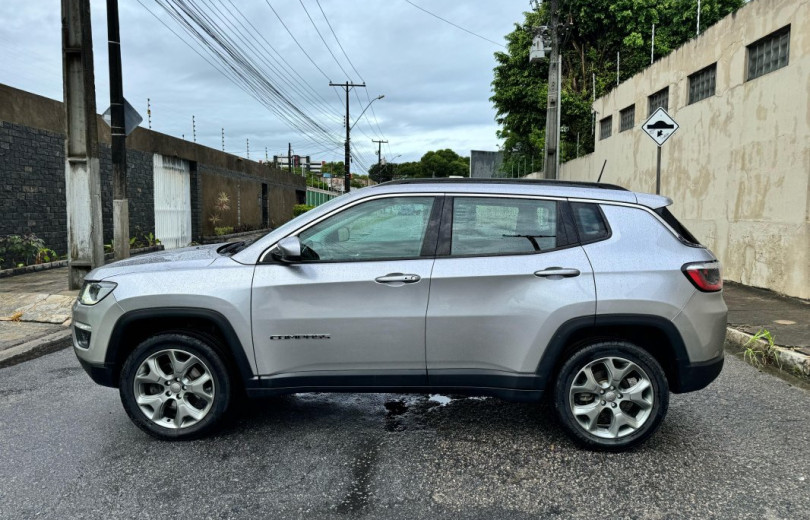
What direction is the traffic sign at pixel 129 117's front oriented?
away from the camera

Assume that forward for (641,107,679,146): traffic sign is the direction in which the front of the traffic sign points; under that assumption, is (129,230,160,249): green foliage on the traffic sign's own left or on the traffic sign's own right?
on the traffic sign's own right

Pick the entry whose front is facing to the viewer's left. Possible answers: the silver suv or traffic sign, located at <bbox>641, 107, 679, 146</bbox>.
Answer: the silver suv

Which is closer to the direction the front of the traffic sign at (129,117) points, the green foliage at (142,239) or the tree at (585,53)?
the green foliage

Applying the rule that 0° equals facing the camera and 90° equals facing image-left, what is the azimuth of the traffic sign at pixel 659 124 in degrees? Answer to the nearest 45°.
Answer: approximately 0°

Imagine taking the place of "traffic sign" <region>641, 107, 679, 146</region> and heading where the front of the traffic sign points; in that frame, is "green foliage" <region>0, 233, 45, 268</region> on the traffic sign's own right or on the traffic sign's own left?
on the traffic sign's own right

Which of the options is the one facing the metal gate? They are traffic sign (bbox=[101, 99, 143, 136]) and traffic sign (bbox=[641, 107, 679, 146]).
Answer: traffic sign (bbox=[101, 99, 143, 136])

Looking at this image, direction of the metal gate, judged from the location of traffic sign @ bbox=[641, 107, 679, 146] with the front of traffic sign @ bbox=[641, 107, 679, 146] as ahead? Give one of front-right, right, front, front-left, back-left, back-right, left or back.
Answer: right

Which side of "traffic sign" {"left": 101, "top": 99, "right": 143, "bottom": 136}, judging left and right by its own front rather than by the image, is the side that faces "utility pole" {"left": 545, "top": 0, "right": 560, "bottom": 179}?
right

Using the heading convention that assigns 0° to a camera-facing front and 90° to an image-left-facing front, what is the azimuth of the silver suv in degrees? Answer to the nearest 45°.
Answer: approximately 90°

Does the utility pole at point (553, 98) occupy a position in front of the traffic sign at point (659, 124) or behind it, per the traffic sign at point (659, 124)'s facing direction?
behind

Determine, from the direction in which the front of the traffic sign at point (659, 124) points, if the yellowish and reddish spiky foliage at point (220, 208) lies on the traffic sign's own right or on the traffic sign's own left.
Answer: on the traffic sign's own right

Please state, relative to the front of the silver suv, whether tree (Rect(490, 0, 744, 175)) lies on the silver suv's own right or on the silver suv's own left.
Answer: on the silver suv's own right
